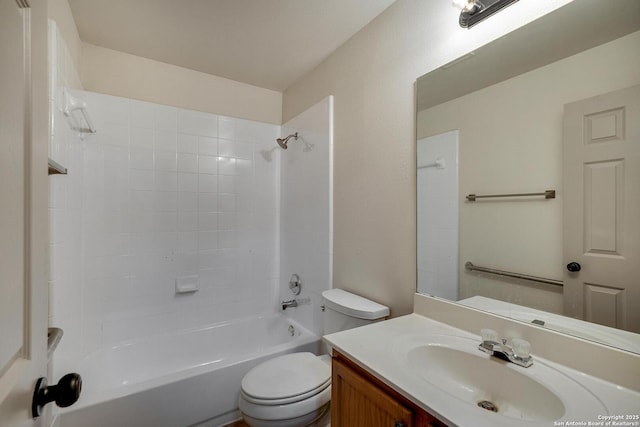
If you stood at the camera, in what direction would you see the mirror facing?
facing the viewer and to the left of the viewer

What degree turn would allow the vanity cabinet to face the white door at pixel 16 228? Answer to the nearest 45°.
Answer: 0° — it already faces it

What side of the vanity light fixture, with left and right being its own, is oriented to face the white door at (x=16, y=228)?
front

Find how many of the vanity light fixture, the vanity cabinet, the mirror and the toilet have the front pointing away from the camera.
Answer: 0

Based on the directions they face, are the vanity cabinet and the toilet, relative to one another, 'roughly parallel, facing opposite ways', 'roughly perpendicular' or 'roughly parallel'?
roughly parallel

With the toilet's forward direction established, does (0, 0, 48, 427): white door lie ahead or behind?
ahead

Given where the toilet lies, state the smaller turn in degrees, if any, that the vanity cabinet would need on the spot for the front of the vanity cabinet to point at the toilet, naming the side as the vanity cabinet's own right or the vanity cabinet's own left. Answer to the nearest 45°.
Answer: approximately 90° to the vanity cabinet's own right

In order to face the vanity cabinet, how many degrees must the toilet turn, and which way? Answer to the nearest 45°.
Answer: approximately 90° to its left

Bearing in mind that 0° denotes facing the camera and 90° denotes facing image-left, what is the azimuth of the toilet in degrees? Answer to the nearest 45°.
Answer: approximately 45°
